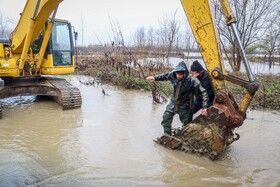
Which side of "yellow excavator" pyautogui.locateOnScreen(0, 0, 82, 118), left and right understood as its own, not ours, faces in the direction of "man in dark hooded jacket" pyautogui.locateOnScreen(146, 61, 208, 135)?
front

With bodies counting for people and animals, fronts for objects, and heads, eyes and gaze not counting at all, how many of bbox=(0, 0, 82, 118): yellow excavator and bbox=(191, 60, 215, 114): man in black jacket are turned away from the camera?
0

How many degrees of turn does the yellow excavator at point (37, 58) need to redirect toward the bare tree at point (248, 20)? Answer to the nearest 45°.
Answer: approximately 90° to its left

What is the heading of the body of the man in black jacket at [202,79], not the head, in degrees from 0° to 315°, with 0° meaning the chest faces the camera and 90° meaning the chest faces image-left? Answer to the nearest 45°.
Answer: approximately 45°

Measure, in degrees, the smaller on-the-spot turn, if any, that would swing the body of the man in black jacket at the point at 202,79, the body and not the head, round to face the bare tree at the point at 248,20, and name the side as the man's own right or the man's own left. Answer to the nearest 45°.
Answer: approximately 135° to the man's own right

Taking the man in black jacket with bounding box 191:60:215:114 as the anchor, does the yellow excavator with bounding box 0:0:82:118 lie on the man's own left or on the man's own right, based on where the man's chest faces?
on the man's own right

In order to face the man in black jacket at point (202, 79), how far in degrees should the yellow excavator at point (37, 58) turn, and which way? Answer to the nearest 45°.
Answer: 0° — it already faces them

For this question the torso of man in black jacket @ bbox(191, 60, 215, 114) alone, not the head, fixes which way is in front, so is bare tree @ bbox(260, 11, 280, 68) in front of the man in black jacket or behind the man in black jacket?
behind

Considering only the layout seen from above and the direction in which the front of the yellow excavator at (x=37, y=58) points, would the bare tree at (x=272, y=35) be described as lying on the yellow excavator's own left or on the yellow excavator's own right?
on the yellow excavator's own left

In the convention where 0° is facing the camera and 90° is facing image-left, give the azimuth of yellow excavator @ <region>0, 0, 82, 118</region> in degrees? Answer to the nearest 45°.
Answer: approximately 315°
